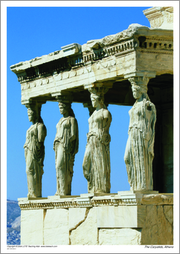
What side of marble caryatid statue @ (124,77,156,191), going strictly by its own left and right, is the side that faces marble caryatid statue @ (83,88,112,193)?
right

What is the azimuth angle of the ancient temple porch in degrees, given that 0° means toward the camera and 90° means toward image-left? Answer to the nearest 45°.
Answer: approximately 45°

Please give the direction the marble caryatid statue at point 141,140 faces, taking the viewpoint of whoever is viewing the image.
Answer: facing the viewer and to the left of the viewer

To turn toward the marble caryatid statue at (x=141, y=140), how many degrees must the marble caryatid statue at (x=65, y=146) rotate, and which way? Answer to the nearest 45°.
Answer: approximately 90° to its left

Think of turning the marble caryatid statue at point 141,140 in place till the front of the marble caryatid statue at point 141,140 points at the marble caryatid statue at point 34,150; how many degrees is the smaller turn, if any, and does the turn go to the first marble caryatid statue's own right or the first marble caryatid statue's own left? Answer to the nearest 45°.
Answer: approximately 90° to the first marble caryatid statue's own right

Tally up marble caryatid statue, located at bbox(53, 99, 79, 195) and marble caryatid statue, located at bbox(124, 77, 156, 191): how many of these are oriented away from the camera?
0

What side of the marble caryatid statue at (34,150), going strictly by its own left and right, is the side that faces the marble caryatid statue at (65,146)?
left

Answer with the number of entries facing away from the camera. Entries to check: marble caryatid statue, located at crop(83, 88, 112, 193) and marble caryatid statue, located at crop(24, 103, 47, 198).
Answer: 0

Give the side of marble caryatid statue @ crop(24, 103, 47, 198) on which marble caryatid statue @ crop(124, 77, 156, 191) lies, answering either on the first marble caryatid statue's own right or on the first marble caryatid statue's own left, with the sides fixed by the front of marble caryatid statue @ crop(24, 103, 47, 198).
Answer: on the first marble caryatid statue's own left
